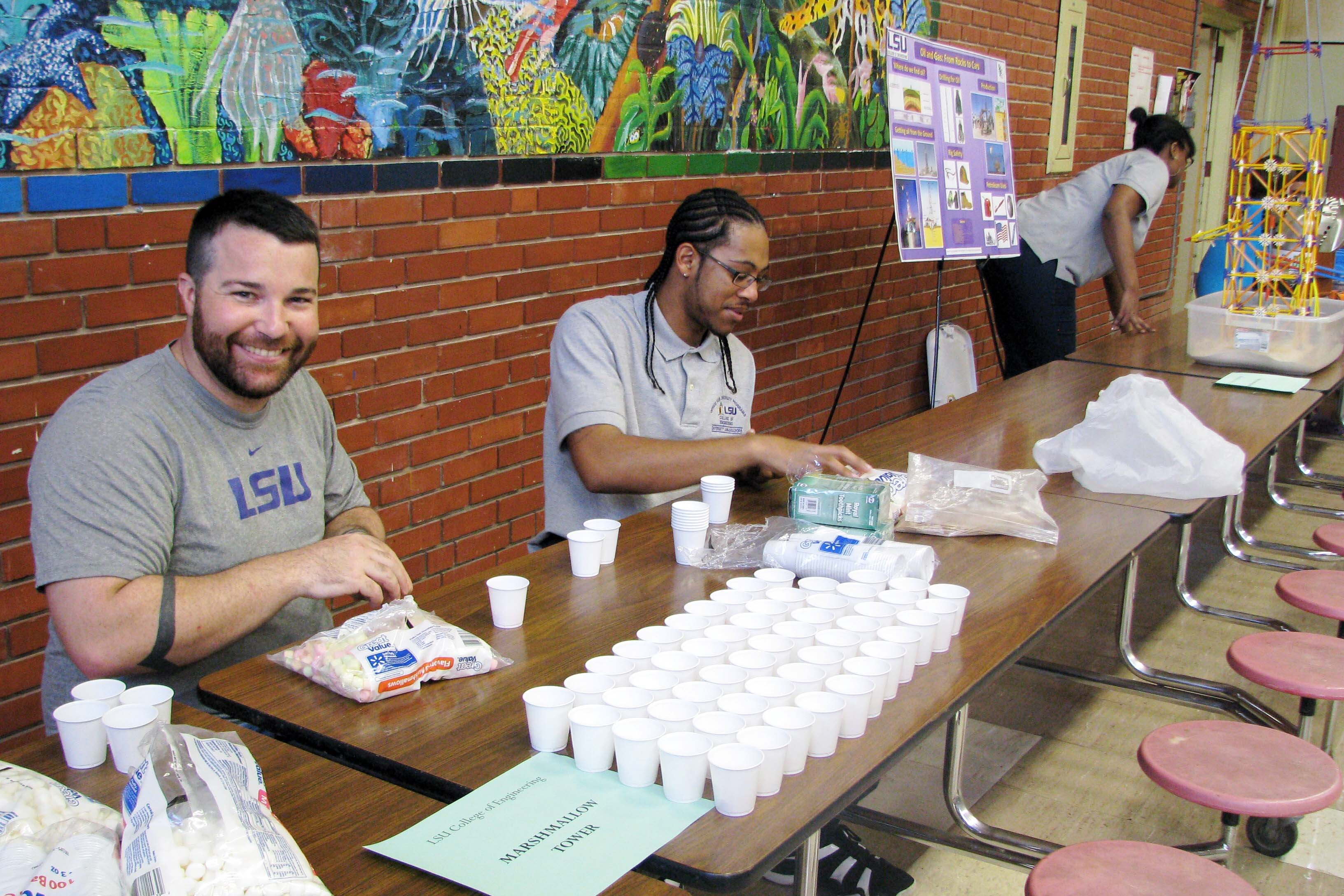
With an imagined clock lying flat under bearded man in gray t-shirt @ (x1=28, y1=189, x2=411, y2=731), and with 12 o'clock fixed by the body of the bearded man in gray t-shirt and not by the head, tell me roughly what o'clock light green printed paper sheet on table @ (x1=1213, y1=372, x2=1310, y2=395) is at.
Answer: The light green printed paper sheet on table is roughly at 10 o'clock from the bearded man in gray t-shirt.

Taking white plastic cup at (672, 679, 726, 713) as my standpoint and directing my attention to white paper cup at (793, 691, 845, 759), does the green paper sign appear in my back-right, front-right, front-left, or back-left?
back-right

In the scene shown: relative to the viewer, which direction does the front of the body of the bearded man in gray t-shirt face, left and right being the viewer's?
facing the viewer and to the right of the viewer

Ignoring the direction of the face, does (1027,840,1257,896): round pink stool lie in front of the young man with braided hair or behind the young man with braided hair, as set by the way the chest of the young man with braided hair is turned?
in front

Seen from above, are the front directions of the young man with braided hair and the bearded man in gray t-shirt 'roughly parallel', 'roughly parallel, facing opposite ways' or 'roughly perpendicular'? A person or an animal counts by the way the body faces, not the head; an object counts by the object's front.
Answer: roughly parallel

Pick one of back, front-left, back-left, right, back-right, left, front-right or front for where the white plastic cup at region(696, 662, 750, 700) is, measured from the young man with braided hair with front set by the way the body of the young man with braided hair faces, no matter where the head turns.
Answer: front-right

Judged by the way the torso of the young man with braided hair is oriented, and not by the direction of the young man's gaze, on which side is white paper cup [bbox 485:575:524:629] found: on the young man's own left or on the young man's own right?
on the young man's own right

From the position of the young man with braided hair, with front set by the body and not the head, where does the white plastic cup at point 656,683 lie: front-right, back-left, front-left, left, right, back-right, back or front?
front-right

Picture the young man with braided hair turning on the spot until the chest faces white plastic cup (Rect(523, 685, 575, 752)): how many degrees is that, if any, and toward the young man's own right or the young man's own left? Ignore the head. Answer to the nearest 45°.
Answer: approximately 45° to the young man's own right

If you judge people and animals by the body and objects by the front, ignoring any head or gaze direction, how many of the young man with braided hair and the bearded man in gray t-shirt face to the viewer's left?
0

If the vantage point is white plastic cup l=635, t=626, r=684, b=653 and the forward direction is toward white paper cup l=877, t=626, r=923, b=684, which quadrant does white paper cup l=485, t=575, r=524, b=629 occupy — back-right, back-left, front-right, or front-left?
back-left

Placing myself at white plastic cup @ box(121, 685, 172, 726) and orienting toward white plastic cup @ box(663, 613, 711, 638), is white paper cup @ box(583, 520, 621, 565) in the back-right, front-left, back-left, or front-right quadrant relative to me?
front-left

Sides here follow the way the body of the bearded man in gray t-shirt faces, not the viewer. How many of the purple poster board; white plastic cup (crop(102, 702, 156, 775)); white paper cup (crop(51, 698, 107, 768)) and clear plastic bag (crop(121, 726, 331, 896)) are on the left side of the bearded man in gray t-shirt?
1

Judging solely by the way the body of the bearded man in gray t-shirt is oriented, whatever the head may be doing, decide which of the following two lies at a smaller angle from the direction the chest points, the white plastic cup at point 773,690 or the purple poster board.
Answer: the white plastic cup
